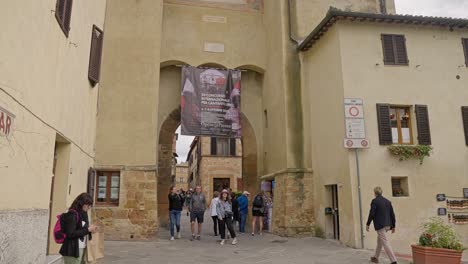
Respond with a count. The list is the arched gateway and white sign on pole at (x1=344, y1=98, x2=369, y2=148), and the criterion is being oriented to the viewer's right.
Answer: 0

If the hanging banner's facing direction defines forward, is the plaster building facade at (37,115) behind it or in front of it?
in front

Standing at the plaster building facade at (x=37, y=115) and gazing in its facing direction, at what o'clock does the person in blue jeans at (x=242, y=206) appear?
The person in blue jeans is roughly at 9 o'clock from the plaster building facade.

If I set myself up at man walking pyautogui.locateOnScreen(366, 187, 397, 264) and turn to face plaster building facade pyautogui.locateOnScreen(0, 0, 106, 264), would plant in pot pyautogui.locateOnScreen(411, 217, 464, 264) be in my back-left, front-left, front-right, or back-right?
back-left

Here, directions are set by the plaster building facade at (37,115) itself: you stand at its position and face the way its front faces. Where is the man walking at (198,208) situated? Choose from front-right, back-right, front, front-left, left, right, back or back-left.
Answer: left

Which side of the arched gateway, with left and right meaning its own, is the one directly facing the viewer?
front

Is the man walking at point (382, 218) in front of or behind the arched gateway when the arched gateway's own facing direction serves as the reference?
in front

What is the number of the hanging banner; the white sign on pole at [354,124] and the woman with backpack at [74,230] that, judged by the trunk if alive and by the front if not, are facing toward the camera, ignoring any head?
2

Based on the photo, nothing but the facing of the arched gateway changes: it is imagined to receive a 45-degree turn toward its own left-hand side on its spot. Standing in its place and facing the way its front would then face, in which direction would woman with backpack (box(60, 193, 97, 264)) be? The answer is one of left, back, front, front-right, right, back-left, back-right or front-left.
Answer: front-right

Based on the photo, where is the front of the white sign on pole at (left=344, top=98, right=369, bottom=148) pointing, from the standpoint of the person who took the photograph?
facing the viewer

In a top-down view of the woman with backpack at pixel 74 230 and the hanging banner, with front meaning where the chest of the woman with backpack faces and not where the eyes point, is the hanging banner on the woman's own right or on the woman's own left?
on the woman's own left
